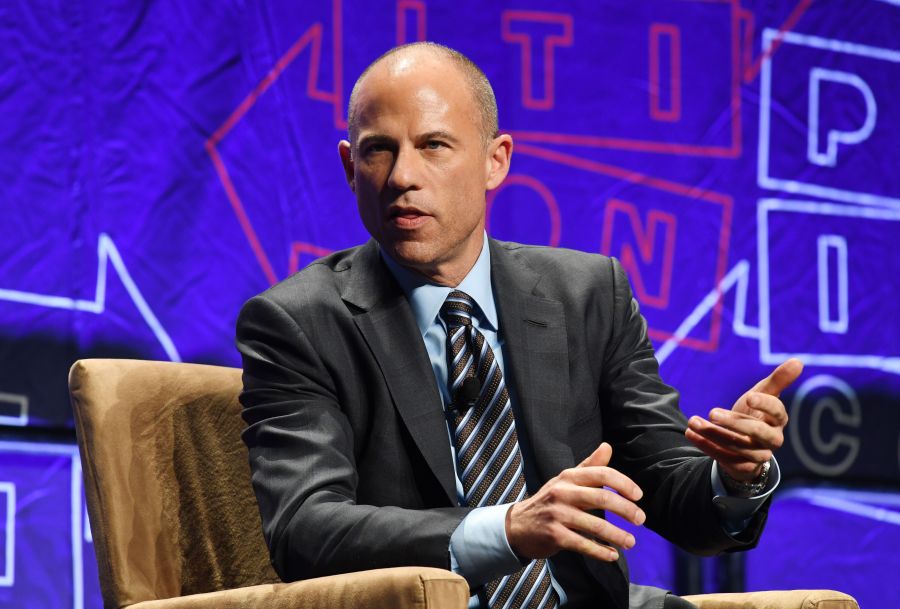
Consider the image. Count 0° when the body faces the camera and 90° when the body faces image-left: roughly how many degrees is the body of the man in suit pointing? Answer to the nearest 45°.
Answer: approximately 0°

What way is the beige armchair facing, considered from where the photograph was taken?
facing the viewer and to the right of the viewer
